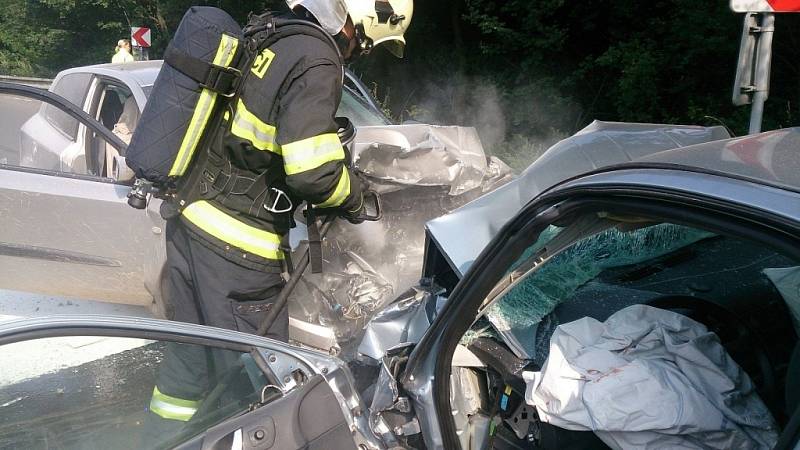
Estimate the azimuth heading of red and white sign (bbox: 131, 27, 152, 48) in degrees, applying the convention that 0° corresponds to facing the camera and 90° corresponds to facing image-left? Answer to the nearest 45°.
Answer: approximately 0°

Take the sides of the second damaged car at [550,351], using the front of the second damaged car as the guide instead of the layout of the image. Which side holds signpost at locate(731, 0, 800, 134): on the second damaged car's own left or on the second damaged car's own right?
on the second damaged car's own right

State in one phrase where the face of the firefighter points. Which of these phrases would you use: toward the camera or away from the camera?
away from the camera

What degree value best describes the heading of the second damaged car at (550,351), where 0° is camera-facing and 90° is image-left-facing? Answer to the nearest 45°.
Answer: approximately 135°

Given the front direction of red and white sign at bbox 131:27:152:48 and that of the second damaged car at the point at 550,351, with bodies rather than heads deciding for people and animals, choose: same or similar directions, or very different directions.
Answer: very different directions

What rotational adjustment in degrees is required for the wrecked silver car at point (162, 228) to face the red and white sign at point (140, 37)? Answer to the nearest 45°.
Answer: approximately 135° to its left

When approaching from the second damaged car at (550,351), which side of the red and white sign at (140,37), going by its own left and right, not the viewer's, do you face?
front

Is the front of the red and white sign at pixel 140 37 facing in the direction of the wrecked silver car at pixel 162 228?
yes

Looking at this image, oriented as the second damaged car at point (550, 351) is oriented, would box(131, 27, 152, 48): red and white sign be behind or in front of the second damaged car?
in front

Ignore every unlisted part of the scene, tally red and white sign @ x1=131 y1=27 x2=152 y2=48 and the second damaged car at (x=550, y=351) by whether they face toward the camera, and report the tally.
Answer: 1

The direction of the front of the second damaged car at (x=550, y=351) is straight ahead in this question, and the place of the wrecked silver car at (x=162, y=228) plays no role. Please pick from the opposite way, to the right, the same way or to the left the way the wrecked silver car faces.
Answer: the opposite way
